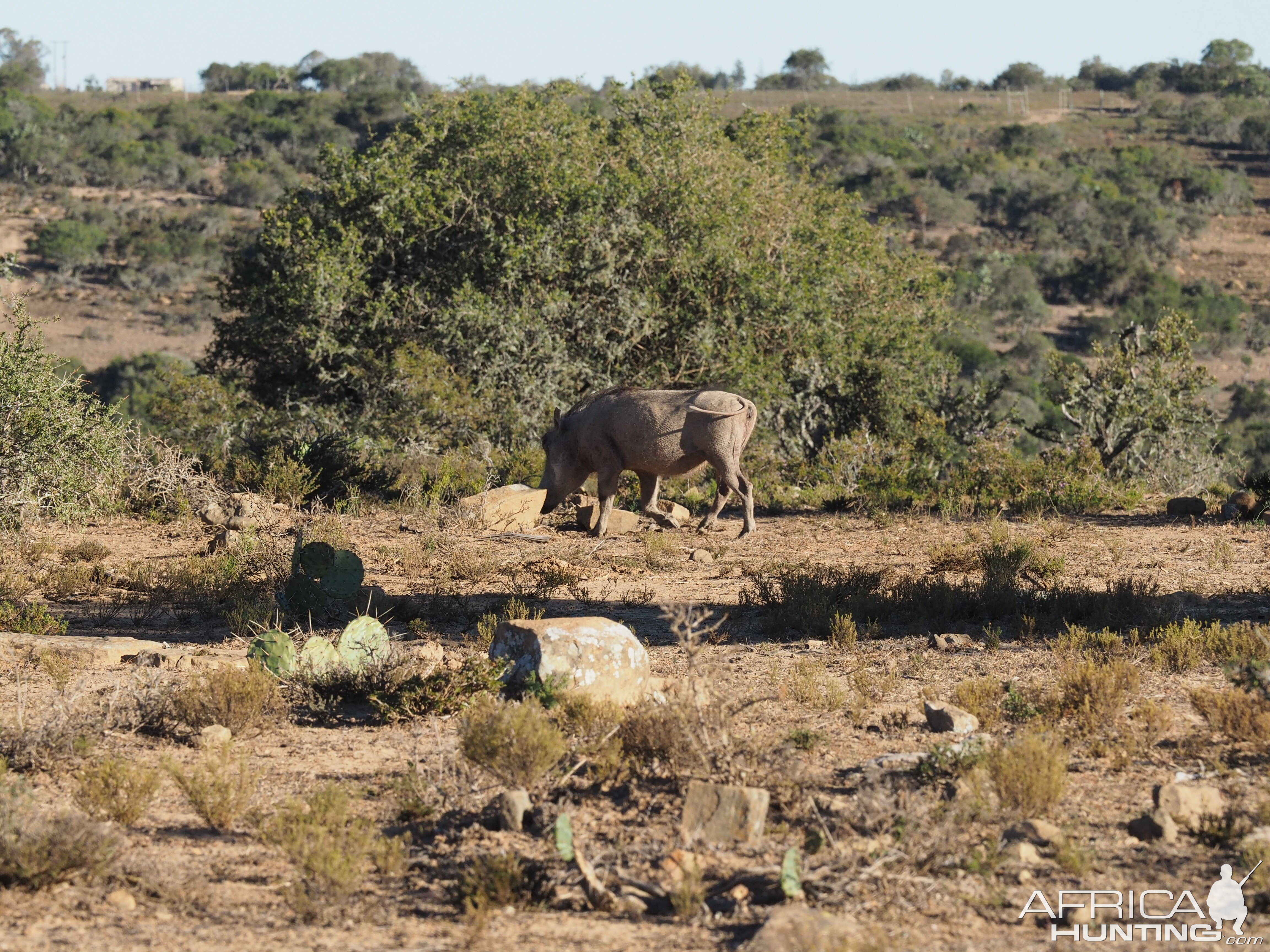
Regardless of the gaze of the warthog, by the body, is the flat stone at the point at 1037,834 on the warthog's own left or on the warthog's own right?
on the warthog's own left

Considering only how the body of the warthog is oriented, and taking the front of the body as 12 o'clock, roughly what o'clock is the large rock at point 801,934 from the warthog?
The large rock is roughly at 9 o'clock from the warthog.

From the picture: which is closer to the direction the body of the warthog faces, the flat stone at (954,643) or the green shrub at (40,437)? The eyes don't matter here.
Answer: the green shrub

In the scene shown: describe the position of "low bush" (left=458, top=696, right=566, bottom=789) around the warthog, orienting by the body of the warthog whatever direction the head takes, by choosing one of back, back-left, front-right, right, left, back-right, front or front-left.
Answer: left

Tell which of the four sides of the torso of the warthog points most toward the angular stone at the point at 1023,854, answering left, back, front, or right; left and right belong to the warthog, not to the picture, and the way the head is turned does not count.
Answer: left

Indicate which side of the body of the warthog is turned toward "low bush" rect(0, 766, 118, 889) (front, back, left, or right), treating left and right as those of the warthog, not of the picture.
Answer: left

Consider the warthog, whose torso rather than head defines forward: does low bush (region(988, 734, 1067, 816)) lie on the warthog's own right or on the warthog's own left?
on the warthog's own left

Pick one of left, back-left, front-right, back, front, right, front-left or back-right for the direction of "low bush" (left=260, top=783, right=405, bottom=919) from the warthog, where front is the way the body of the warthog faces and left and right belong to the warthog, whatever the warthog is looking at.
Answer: left

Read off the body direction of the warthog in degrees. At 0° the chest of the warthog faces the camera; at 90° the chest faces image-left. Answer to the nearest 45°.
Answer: approximately 90°

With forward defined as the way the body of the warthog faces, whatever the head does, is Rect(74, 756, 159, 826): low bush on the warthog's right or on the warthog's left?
on the warthog's left
